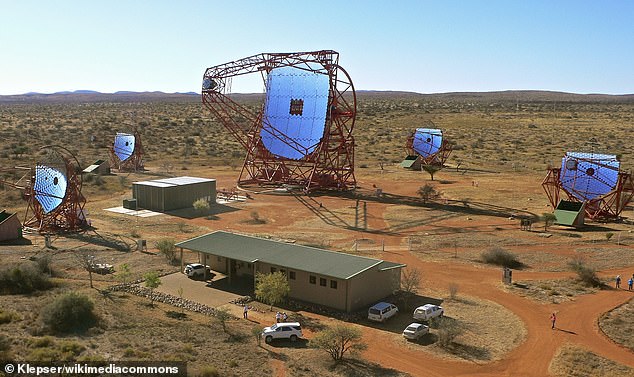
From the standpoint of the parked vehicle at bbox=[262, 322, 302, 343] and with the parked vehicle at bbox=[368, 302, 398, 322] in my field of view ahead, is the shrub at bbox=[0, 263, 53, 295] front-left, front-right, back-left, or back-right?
back-left

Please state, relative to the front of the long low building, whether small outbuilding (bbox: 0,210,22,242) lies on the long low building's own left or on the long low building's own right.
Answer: on the long low building's own right

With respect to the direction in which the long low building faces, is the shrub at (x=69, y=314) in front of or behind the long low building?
in front

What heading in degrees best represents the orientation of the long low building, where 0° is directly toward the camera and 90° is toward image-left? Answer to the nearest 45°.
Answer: approximately 45°

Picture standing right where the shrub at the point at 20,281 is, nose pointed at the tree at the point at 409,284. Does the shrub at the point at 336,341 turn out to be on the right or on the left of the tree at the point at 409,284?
right

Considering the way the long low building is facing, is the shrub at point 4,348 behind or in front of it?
in front

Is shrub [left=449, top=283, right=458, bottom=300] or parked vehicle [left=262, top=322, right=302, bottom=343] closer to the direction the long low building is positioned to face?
the parked vehicle

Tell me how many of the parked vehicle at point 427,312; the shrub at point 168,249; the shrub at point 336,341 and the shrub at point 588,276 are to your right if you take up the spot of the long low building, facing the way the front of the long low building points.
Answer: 1

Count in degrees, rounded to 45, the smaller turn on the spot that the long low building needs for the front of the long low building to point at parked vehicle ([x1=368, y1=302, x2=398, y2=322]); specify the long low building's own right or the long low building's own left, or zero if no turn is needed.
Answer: approximately 90° to the long low building's own left

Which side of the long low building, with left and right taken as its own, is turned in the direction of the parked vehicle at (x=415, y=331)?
left

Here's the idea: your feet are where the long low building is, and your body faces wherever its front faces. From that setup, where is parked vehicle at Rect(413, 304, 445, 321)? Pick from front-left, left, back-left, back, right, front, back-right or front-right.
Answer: left

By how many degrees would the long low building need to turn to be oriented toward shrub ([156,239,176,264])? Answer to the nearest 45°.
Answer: approximately 90° to its right

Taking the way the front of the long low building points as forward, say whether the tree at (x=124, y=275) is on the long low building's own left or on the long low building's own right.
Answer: on the long low building's own right

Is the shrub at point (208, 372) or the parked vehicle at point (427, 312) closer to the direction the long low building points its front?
the shrub

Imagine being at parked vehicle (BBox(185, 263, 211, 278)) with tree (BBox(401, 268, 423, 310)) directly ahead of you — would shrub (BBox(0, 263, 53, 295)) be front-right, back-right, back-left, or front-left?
back-right
